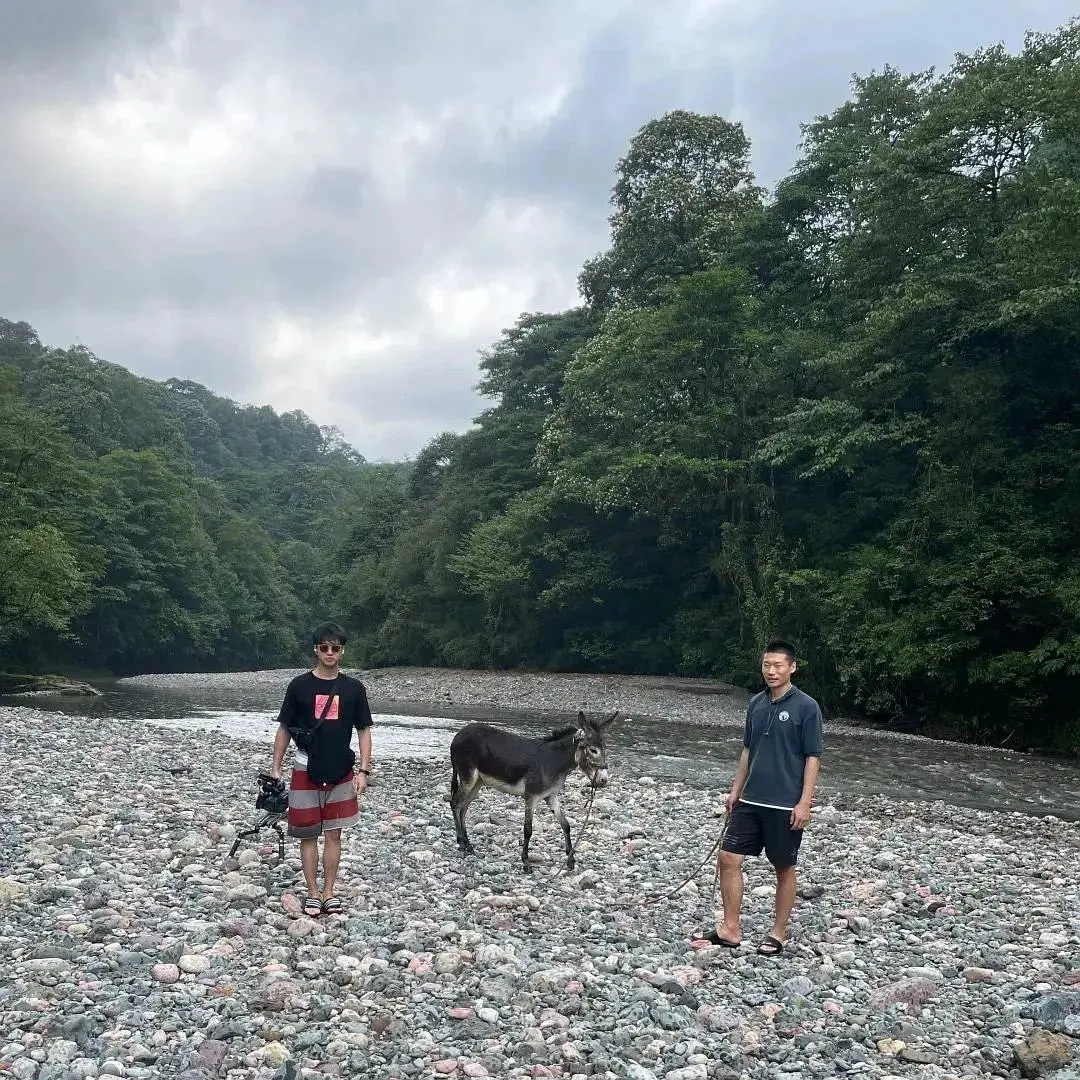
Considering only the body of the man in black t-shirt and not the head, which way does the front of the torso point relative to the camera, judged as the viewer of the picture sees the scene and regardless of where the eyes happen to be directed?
toward the camera

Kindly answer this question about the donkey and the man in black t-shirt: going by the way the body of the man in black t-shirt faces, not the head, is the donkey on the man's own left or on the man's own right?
on the man's own left

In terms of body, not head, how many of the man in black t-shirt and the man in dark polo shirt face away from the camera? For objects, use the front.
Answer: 0

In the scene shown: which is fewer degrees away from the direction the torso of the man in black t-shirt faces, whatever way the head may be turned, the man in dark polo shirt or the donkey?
the man in dark polo shirt

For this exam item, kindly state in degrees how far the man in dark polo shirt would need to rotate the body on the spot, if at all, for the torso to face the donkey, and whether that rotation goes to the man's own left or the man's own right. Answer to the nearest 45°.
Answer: approximately 90° to the man's own right

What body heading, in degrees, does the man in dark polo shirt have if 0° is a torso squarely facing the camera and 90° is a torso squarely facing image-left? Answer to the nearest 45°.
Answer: approximately 45°

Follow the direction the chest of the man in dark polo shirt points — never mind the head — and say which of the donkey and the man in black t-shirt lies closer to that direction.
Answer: the man in black t-shirt

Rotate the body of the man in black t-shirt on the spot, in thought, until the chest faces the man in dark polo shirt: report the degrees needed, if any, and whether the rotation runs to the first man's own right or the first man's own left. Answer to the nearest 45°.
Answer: approximately 90° to the first man's own left
